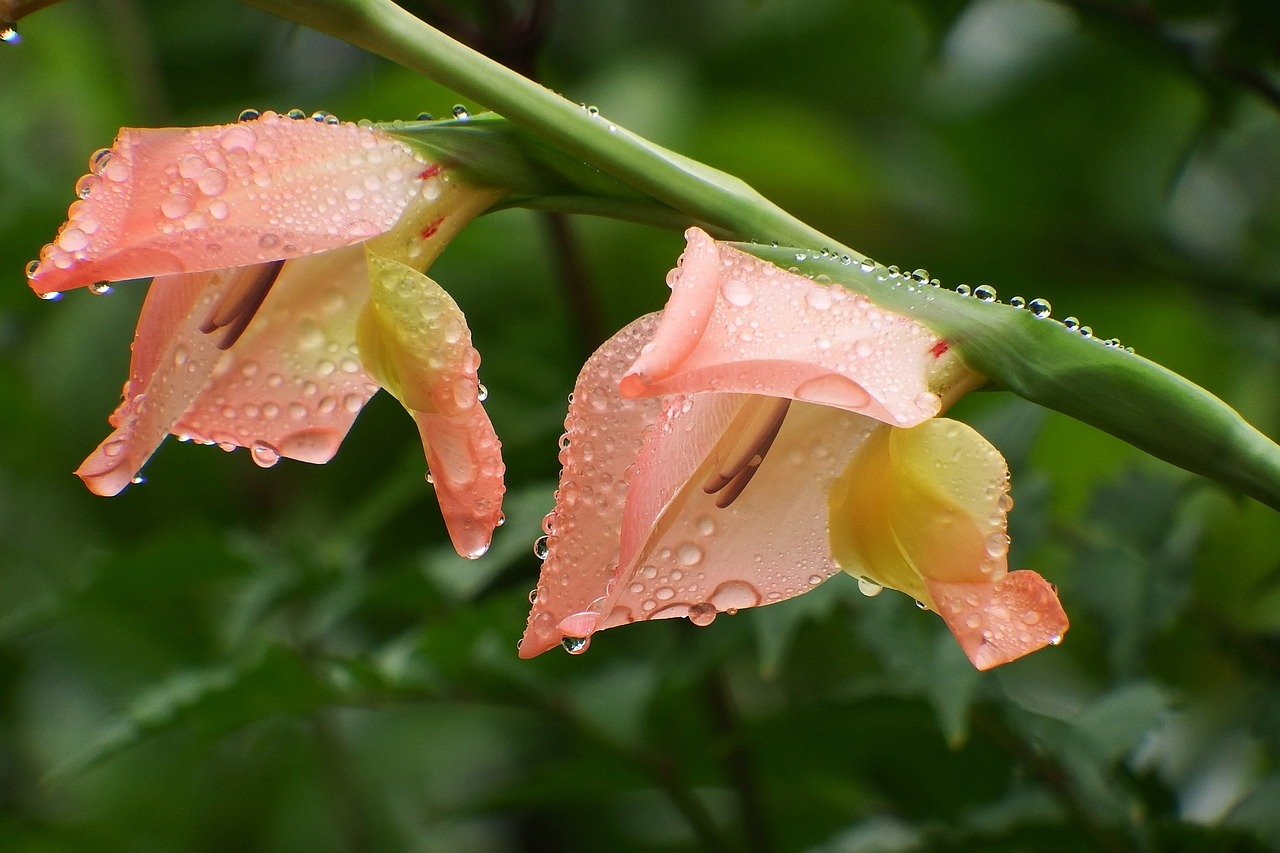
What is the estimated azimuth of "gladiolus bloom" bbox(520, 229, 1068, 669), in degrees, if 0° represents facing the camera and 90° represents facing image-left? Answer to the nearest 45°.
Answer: approximately 45°
